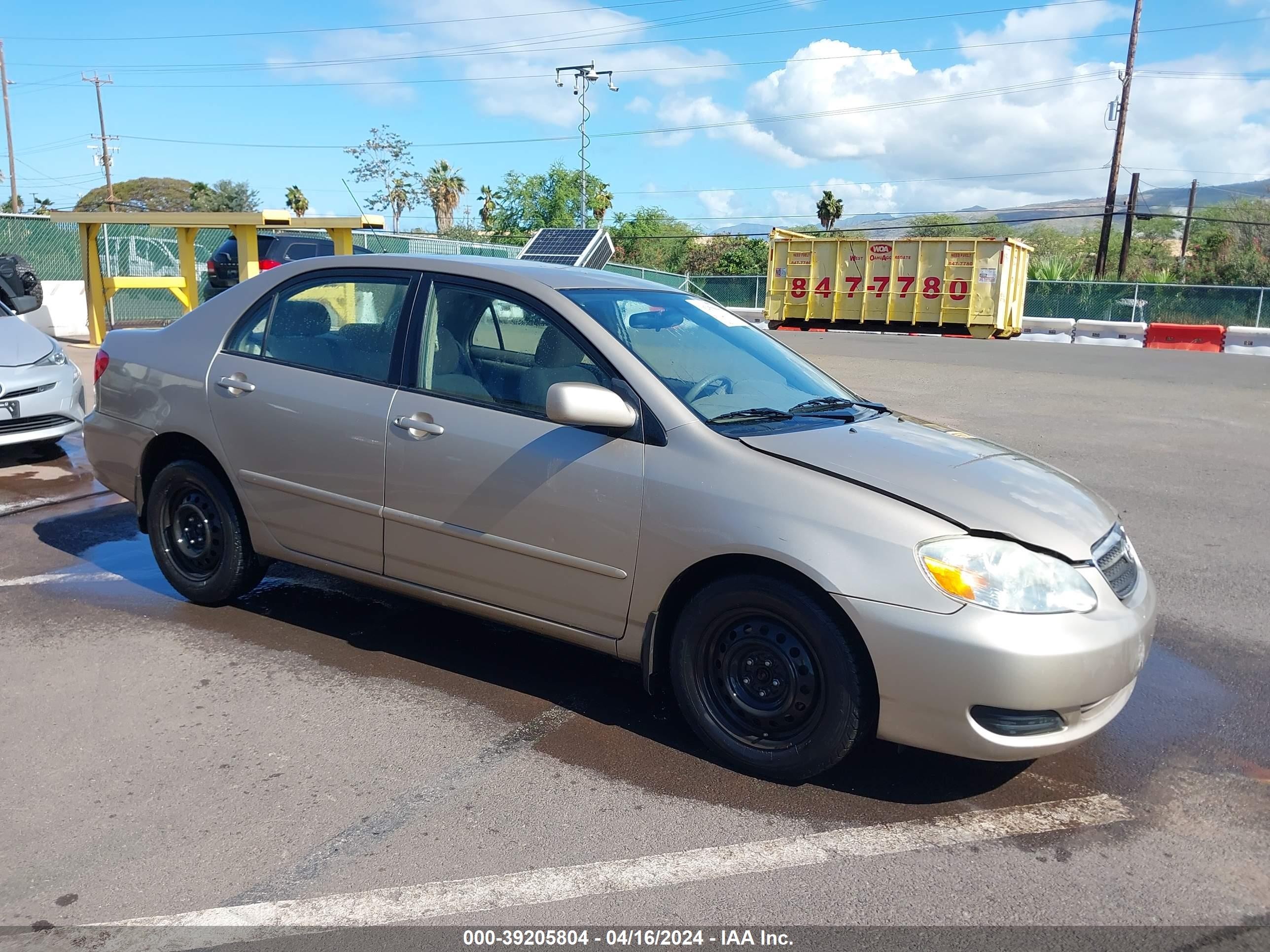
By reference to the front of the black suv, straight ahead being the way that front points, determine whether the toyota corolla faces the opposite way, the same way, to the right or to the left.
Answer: to the right

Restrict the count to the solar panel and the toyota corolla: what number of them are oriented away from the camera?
0

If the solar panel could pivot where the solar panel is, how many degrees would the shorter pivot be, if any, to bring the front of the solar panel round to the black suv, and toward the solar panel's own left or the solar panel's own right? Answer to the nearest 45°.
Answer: approximately 90° to the solar panel's own right

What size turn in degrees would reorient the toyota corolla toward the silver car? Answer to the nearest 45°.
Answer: approximately 180°

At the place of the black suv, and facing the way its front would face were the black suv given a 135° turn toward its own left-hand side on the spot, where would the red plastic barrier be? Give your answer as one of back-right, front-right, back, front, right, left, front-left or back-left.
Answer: back

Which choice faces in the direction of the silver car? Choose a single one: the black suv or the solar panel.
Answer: the solar panel

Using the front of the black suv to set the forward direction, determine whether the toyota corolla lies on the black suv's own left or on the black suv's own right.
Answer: on the black suv's own right

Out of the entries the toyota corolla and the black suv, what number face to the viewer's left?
0

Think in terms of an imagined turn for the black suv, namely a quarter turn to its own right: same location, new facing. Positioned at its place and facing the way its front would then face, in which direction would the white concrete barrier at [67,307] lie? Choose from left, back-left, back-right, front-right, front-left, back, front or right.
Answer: right

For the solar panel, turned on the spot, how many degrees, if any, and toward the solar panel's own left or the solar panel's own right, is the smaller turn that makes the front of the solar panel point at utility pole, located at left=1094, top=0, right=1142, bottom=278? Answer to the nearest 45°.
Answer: approximately 180°

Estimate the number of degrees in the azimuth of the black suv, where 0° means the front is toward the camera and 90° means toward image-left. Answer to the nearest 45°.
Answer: approximately 225°

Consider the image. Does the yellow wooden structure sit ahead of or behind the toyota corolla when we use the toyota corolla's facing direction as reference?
behind

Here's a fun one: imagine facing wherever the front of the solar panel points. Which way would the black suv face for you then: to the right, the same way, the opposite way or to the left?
the opposite way

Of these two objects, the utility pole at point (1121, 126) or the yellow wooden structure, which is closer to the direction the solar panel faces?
the yellow wooden structure

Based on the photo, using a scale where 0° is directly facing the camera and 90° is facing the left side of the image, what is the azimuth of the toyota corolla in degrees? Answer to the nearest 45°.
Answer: approximately 315°

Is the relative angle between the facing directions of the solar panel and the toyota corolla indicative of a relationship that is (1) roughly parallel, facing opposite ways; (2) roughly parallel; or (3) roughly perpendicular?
roughly perpendicular

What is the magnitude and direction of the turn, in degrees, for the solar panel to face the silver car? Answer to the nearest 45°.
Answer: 0° — it already faces it
